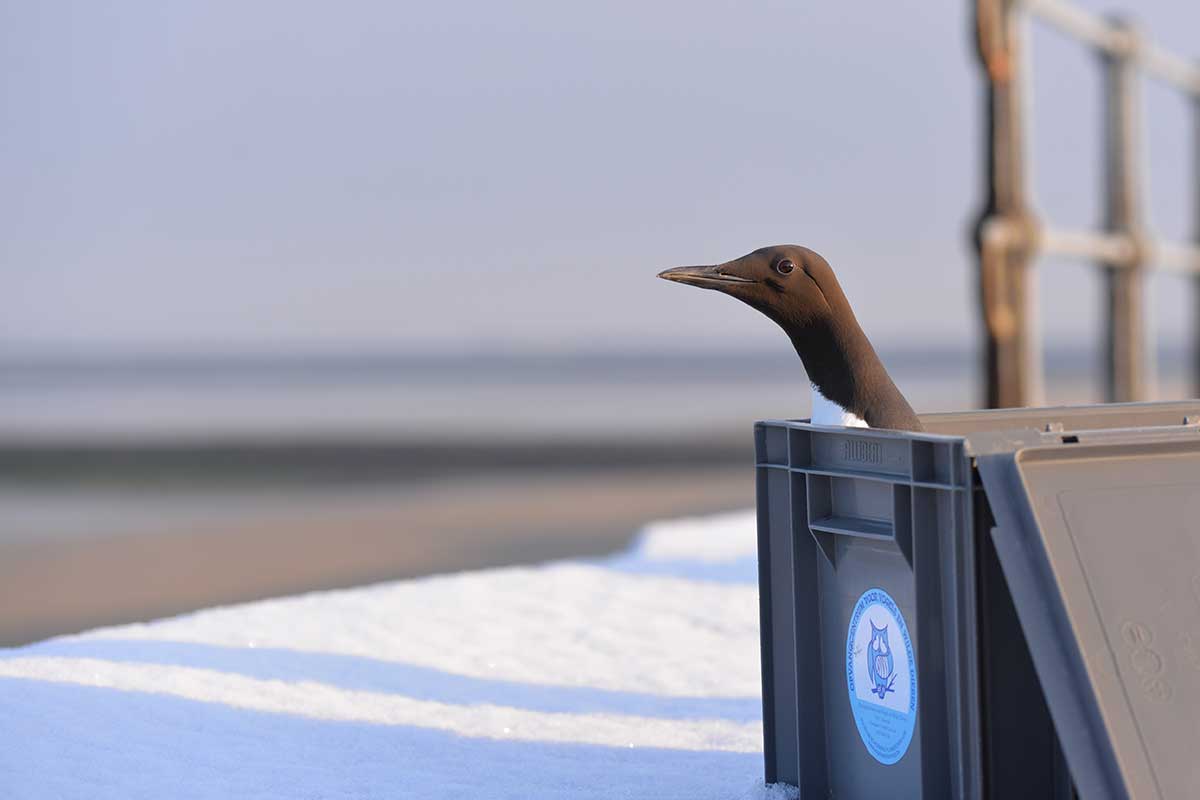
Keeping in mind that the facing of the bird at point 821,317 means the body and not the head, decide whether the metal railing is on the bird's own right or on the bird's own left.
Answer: on the bird's own right

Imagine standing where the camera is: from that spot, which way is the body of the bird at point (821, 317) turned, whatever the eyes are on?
to the viewer's left
